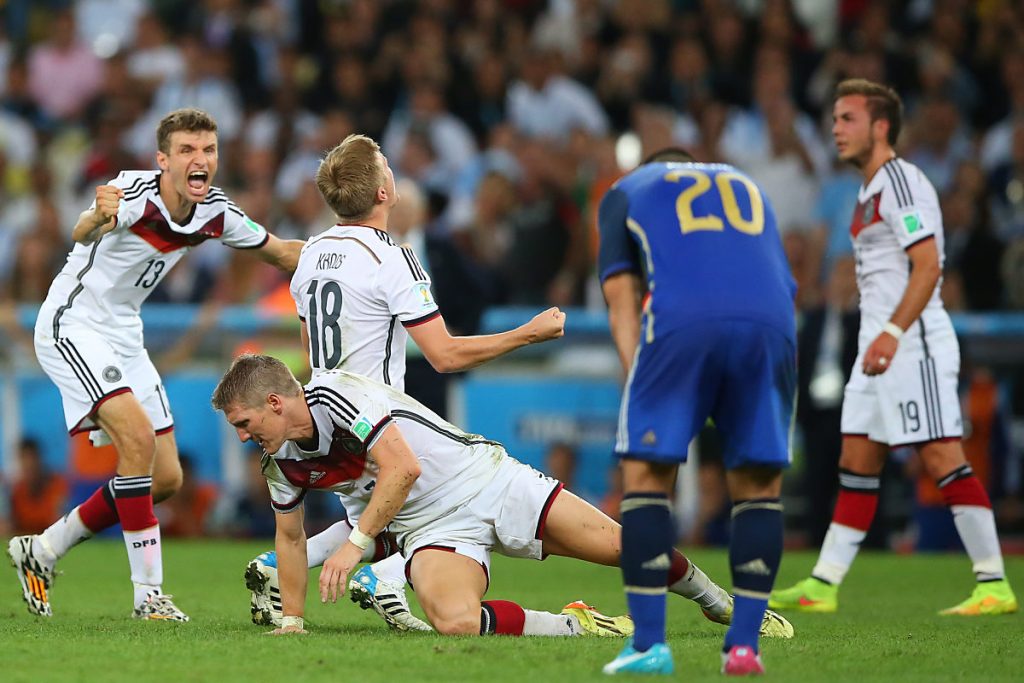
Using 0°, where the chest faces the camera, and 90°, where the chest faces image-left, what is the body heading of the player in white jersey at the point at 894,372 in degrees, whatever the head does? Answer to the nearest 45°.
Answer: approximately 90°

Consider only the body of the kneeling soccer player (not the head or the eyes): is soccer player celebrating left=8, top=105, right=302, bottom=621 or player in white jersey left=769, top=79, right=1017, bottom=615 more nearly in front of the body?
the soccer player celebrating

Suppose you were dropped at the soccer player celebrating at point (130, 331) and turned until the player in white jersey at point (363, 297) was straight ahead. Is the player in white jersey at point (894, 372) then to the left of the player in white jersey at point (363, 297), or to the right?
left

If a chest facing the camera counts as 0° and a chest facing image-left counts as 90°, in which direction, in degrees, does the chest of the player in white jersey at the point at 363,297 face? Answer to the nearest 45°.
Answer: approximately 225°

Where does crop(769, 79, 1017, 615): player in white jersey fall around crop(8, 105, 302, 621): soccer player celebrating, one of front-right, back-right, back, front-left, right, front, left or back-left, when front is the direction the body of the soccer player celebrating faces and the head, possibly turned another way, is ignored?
front-left

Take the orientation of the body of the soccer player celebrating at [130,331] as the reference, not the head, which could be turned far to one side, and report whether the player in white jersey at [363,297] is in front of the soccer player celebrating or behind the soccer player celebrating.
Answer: in front

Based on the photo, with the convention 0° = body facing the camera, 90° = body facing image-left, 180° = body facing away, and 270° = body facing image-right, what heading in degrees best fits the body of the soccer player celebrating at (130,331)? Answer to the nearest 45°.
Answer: approximately 315°

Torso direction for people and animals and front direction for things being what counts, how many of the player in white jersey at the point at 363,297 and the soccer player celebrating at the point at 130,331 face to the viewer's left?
0

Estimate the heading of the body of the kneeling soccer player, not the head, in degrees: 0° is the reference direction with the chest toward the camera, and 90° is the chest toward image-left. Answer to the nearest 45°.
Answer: approximately 45°
